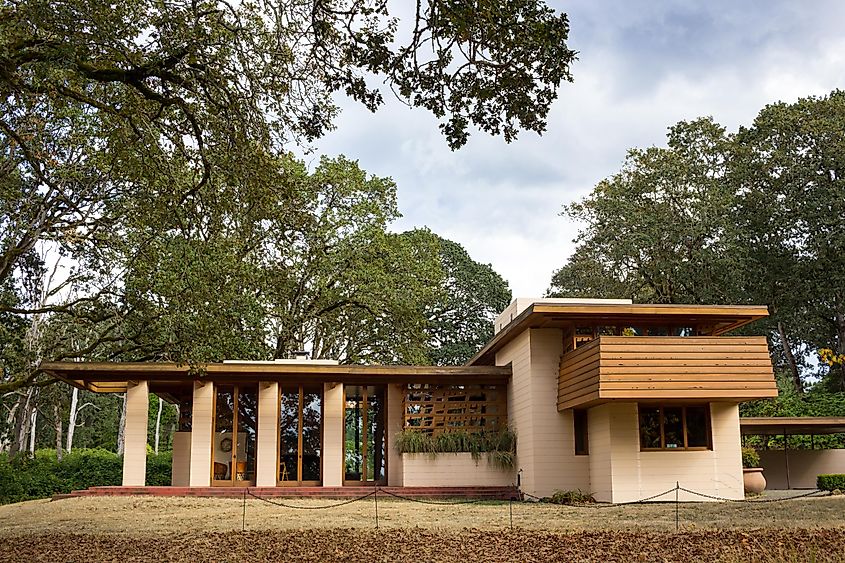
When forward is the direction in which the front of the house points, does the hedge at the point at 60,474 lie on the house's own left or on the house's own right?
on the house's own right

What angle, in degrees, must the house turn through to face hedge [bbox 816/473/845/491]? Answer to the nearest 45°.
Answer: approximately 90° to its left

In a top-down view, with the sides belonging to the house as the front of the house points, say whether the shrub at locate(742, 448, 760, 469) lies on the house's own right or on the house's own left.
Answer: on the house's own left

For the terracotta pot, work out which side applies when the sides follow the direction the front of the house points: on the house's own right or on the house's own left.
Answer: on the house's own left

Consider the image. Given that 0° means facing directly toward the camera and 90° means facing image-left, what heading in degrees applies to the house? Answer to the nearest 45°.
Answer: approximately 0°

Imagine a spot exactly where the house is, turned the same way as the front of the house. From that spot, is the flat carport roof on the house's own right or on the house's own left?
on the house's own left

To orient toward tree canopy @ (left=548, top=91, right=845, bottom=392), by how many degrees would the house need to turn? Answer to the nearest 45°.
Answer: approximately 135° to its left

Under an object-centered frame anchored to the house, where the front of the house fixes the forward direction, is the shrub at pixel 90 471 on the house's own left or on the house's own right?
on the house's own right
